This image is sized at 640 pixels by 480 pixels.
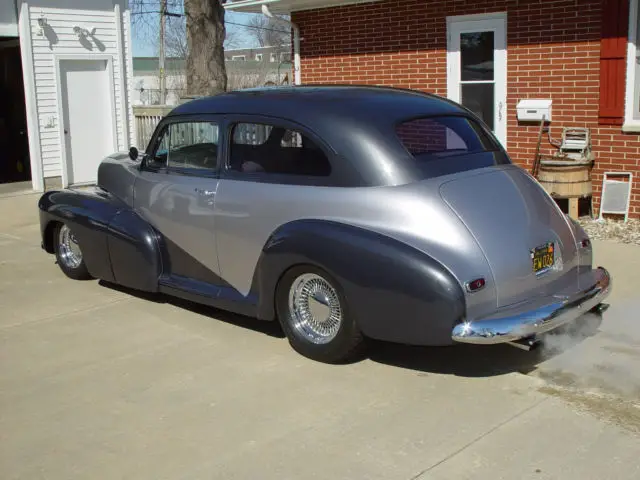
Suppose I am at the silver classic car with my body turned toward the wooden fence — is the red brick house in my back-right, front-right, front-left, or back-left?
front-right

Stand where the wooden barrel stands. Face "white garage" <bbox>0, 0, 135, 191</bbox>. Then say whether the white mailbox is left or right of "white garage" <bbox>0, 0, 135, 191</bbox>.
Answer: right

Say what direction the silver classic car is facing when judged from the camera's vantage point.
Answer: facing away from the viewer and to the left of the viewer

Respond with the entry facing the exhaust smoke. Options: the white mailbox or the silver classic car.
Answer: the white mailbox

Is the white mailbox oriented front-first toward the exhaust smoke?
yes

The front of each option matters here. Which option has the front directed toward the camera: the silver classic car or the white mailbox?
the white mailbox

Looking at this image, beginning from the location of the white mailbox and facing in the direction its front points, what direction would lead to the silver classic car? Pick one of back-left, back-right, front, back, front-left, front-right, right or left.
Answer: front

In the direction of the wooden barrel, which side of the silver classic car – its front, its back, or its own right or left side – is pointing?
right

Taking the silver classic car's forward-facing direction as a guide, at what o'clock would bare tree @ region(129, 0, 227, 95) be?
The bare tree is roughly at 1 o'clock from the silver classic car.

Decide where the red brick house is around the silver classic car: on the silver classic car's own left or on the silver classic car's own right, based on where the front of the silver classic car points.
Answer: on the silver classic car's own right

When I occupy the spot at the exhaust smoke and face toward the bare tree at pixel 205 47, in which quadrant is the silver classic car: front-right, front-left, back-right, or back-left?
front-left

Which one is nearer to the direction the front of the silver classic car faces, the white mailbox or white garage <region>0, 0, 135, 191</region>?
the white garage

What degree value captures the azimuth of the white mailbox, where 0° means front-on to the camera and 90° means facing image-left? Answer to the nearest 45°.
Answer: approximately 0°

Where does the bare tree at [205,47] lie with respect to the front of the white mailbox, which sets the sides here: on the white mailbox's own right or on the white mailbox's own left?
on the white mailbox's own right

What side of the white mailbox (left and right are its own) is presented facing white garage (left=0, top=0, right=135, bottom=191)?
right

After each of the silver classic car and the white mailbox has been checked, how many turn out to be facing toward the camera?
1
